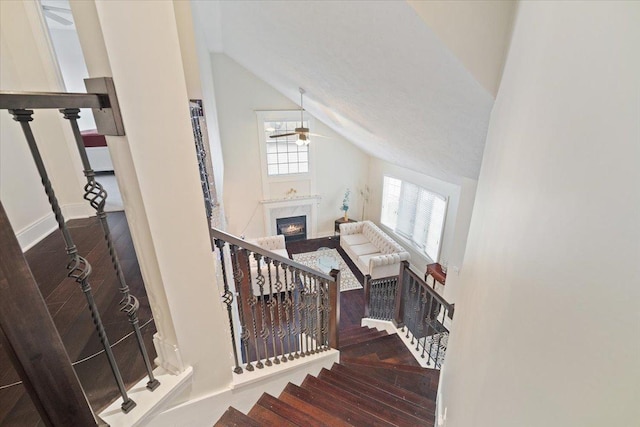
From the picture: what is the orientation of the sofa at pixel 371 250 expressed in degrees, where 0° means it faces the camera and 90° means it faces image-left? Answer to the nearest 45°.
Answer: approximately 45°

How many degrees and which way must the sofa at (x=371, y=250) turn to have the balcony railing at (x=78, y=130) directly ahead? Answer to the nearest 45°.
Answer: approximately 45° to its left

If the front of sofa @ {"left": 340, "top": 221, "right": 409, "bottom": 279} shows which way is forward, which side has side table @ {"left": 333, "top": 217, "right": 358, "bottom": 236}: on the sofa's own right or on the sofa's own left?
on the sofa's own right

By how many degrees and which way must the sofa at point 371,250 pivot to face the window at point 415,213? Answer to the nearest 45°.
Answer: approximately 135° to its left

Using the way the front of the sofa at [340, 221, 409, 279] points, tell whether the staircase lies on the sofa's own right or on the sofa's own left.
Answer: on the sofa's own left

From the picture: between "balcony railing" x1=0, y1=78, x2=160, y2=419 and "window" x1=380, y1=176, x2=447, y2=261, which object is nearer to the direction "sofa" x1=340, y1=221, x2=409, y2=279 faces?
the balcony railing
